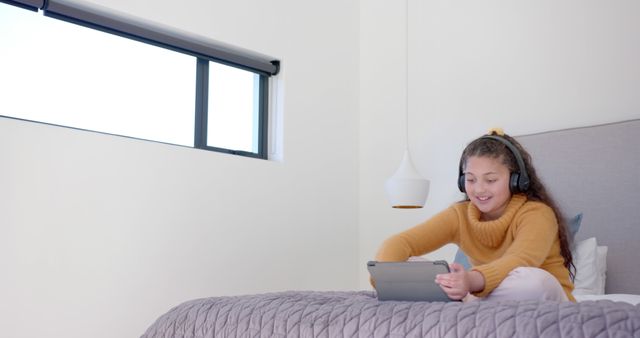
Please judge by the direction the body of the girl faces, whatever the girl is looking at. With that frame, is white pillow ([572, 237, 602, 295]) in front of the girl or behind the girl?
behind

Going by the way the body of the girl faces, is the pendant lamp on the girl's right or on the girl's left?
on the girl's right

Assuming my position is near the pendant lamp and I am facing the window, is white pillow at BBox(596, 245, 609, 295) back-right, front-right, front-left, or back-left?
back-left

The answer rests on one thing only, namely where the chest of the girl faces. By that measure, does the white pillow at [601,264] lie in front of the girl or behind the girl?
behind

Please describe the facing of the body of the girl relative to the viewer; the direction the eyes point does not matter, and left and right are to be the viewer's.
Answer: facing the viewer and to the left of the viewer
